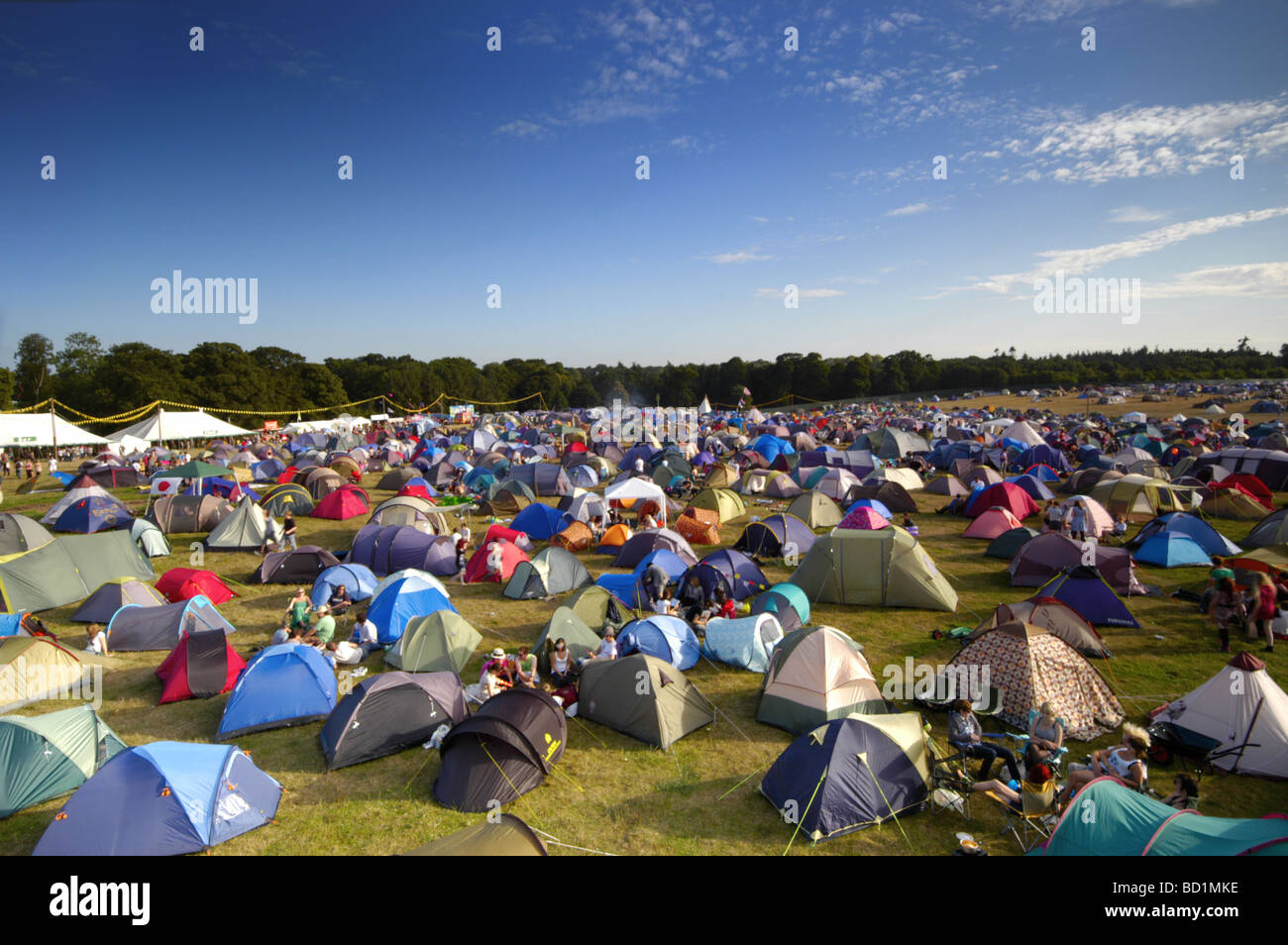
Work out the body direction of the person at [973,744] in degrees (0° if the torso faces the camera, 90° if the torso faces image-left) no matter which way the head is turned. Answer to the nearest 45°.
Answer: approximately 315°

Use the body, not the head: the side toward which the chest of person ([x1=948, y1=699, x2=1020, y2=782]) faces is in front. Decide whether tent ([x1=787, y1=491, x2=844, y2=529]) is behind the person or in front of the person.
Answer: behind

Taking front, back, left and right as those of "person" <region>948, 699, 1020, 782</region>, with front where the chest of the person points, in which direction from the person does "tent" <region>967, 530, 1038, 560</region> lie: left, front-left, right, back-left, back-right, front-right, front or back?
back-left

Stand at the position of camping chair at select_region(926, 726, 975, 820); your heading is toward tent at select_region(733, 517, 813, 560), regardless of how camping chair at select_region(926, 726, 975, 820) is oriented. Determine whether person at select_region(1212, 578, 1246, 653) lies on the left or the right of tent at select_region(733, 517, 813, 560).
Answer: right
